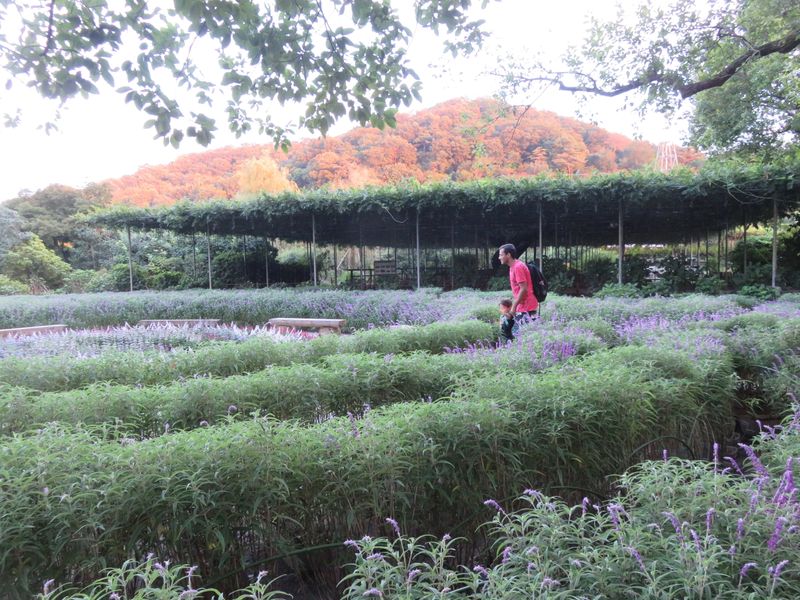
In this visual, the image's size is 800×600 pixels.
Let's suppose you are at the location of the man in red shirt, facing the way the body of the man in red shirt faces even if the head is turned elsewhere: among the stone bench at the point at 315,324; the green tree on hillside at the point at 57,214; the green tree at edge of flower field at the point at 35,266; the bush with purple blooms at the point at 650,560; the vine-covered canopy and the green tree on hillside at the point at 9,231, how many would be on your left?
1

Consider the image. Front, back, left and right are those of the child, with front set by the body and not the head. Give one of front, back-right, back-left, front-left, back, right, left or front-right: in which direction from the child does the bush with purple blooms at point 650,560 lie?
left

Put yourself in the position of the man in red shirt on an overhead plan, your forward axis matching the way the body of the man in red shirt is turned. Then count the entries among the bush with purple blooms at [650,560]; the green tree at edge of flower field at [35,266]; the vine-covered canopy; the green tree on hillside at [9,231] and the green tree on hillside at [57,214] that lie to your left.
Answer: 1

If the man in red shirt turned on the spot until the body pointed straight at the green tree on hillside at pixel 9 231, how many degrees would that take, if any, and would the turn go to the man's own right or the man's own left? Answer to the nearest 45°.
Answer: approximately 45° to the man's own right

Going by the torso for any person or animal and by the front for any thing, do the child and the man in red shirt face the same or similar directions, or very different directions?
same or similar directions

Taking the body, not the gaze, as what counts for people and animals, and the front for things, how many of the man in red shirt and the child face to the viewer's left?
2

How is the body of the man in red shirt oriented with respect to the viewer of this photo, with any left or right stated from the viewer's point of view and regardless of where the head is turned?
facing to the left of the viewer

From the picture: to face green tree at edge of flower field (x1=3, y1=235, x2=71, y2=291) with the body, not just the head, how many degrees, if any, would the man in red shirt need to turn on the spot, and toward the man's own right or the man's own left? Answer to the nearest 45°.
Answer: approximately 45° to the man's own right

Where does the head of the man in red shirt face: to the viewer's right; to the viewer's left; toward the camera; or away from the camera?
to the viewer's left

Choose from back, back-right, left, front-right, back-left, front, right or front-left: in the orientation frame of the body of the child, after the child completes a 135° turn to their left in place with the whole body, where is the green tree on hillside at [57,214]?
back

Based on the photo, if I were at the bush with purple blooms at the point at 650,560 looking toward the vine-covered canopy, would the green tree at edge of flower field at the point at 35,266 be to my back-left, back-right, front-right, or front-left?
front-left

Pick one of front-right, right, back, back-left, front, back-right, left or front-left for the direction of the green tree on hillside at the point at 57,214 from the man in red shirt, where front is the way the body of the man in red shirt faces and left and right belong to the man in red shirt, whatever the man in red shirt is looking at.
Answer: front-right

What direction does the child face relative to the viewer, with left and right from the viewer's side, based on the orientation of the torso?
facing to the left of the viewer

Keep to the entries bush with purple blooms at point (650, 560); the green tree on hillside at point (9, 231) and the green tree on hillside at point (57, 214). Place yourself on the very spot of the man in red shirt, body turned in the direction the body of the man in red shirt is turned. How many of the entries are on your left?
1

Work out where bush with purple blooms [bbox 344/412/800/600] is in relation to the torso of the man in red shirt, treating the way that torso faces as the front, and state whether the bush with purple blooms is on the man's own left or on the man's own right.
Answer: on the man's own left
